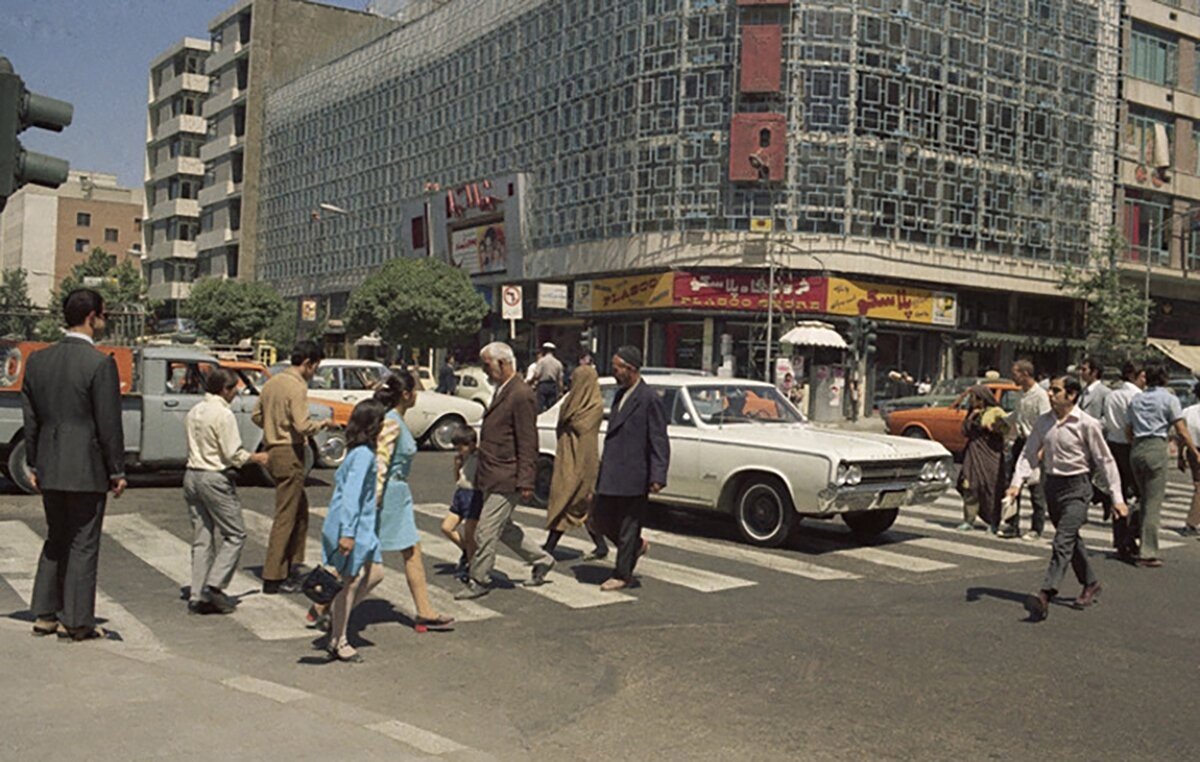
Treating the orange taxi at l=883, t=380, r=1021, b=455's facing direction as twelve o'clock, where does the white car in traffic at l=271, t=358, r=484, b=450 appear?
The white car in traffic is roughly at 11 o'clock from the orange taxi.

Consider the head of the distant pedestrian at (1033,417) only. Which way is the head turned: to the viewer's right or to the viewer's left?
to the viewer's left

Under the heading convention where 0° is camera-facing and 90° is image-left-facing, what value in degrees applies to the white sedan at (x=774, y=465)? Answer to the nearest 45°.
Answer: approximately 315°

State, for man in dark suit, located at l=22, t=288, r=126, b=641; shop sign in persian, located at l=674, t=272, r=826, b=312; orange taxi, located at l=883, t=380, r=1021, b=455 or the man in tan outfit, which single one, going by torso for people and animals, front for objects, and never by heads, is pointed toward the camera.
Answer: the shop sign in persian
